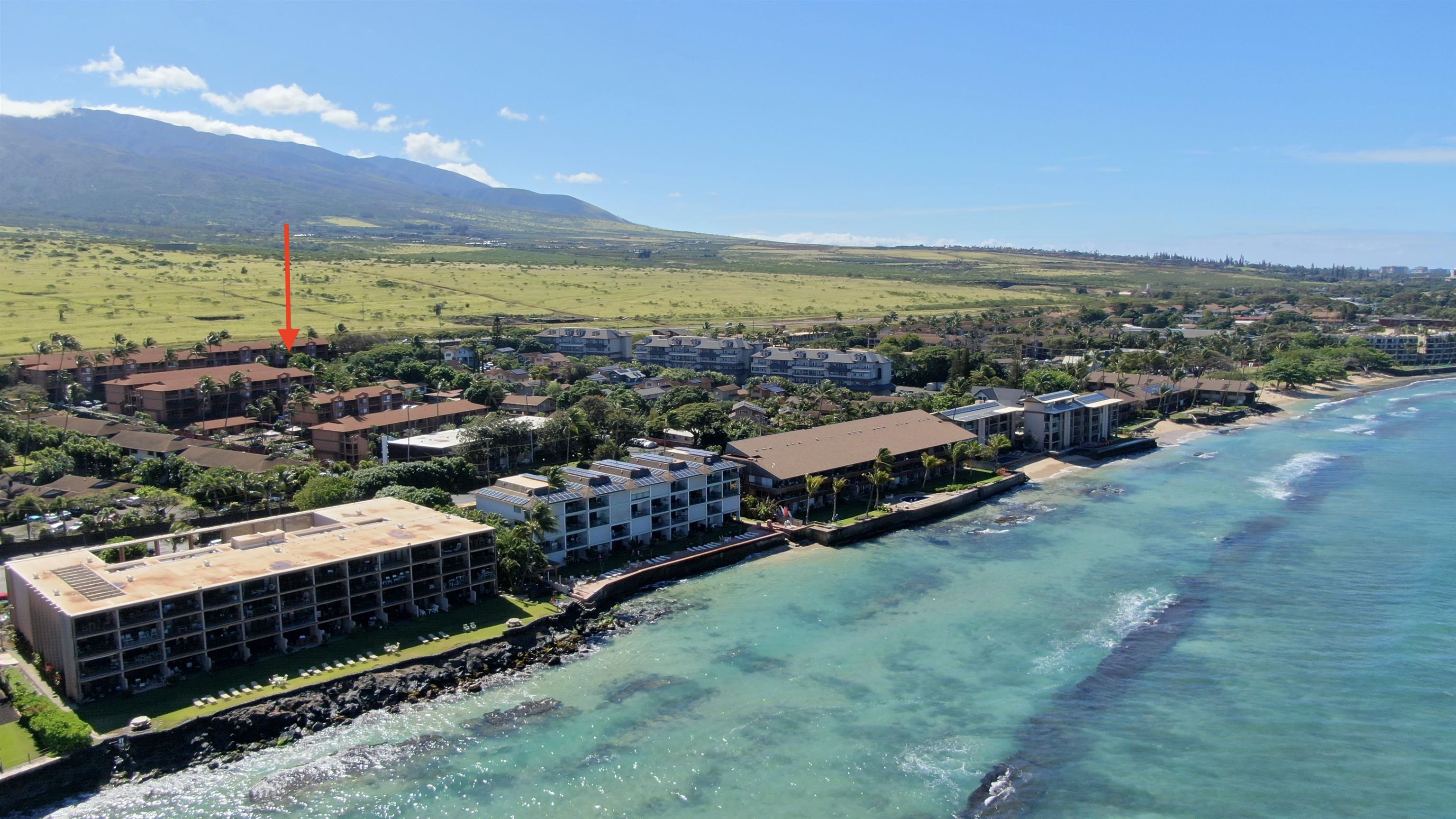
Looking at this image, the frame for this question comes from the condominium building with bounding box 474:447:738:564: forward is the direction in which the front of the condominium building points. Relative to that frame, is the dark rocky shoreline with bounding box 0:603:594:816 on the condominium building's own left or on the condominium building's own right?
on the condominium building's own right

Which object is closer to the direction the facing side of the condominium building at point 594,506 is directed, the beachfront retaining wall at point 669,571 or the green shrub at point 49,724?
the beachfront retaining wall

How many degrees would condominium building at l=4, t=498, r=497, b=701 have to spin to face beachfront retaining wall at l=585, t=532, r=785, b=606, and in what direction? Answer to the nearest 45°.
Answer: approximately 45° to its left

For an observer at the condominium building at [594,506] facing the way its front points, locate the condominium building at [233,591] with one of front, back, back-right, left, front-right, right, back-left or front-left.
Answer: right

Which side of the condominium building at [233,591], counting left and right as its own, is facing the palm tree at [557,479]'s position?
left

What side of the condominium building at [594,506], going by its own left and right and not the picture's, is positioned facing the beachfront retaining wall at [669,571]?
front

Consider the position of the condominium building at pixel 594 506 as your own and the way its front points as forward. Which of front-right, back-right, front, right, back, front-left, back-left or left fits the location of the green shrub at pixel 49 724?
right

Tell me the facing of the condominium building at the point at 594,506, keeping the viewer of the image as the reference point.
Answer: facing the viewer and to the right of the viewer

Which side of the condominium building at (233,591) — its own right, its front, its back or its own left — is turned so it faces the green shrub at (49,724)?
right

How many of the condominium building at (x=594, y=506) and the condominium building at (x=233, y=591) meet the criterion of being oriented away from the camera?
0

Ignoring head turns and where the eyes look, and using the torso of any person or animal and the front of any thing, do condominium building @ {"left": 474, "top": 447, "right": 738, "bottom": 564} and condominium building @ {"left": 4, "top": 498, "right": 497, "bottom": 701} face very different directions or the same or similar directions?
same or similar directions
